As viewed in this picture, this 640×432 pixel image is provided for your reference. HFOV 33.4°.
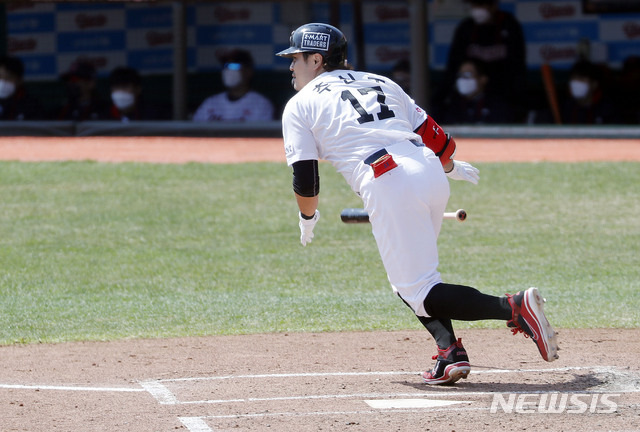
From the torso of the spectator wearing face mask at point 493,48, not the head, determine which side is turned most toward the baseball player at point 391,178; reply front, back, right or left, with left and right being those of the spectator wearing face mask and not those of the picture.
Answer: front

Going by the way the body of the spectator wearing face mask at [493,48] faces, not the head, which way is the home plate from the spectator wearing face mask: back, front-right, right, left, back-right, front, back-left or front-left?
front

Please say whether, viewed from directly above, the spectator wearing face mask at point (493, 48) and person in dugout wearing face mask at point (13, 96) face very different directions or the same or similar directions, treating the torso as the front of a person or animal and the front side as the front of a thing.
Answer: same or similar directions

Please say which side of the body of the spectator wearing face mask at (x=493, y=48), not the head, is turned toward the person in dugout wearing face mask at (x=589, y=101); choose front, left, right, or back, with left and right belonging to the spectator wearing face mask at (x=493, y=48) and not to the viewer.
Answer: left

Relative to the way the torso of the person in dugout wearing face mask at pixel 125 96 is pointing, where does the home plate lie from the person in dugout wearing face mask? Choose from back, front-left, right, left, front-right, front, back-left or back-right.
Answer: front-left

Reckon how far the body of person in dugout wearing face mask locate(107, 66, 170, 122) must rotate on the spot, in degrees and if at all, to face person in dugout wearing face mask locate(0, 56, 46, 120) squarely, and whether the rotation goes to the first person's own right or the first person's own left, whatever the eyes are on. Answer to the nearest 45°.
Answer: approximately 45° to the first person's own right

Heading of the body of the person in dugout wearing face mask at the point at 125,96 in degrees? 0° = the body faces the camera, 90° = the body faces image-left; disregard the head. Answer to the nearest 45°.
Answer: approximately 45°

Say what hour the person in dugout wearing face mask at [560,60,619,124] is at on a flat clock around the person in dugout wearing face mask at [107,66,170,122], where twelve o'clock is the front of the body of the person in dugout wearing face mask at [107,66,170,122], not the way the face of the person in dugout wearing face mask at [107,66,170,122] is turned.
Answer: the person in dugout wearing face mask at [560,60,619,124] is roughly at 8 o'clock from the person in dugout wearing face mask at [107,66,170,122].

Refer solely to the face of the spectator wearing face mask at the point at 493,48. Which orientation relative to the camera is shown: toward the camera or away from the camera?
toward the camera

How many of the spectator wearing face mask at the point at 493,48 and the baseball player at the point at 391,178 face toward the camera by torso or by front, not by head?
1

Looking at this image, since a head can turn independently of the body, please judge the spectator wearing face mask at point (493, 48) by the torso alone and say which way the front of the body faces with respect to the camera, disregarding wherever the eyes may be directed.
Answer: toward the camera

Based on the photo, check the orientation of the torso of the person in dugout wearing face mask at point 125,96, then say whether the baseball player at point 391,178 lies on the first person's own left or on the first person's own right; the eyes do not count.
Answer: on the first person's own left

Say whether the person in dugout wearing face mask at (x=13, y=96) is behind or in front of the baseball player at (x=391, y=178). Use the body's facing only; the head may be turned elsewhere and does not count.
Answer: in front
